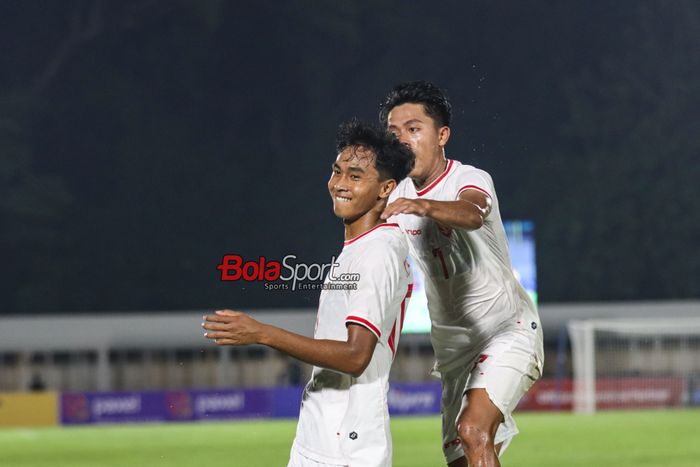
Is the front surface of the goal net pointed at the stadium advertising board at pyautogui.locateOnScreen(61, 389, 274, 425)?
no

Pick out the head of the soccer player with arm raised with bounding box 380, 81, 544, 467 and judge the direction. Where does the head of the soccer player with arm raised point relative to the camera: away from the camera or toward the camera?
toward the camera

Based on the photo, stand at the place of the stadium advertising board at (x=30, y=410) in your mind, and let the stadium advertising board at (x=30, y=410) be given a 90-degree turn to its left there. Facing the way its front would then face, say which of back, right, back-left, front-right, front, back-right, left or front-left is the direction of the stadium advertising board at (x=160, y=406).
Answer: front

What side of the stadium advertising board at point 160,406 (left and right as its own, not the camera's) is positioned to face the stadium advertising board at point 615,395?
left

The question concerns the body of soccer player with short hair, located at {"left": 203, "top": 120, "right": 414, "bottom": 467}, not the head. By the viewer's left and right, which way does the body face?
facing to the left of the viewer

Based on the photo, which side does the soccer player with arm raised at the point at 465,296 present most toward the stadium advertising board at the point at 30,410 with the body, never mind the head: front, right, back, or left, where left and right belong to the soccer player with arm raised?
right

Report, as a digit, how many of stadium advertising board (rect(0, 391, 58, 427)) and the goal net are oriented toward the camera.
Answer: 2

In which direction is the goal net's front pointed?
toward the camera

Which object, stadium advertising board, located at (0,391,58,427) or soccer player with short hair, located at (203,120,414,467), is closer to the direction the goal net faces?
the soccer player with short hair

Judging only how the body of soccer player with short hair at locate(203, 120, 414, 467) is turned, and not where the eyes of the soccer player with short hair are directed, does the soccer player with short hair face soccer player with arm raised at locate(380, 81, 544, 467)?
no

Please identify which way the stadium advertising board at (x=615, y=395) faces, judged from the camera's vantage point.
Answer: facing the viewer

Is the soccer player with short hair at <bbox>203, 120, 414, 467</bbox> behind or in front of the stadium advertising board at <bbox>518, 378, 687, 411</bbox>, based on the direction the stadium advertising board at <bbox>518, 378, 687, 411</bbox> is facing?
in front

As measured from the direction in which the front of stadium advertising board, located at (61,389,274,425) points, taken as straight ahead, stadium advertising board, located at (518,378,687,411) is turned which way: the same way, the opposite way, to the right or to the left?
the same way

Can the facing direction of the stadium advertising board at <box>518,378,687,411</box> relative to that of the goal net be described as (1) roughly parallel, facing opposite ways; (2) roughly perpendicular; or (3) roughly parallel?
roughly parallel

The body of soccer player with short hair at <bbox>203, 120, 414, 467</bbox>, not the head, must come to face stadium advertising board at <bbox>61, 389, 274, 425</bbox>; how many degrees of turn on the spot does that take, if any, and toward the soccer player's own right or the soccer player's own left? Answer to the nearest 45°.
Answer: approximately 90° to the soccer player's own right

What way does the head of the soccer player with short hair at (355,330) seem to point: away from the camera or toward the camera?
toward the camera
